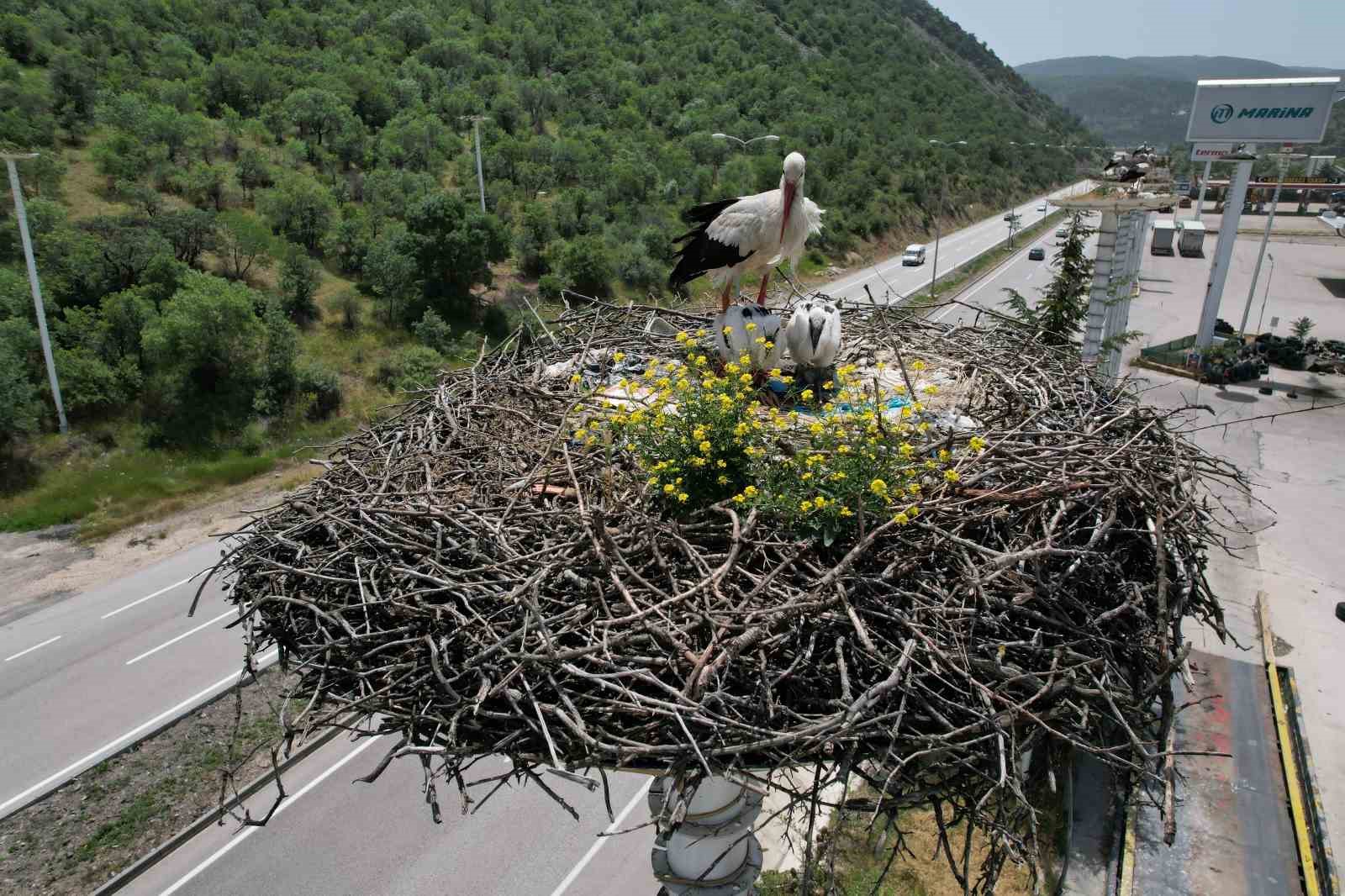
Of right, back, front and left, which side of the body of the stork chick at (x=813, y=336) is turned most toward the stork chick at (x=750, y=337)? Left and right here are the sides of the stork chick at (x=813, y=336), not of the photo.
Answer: right

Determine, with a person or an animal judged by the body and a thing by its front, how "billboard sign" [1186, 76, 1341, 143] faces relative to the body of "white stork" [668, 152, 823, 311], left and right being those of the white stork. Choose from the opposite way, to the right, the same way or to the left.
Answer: to the right

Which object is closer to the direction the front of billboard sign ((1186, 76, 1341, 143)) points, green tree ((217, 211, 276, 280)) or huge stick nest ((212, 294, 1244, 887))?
the huge stick nest

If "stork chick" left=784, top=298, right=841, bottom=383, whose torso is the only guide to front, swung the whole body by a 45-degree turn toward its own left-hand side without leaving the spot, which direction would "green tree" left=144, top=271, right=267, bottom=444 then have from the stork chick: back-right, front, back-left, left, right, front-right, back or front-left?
back

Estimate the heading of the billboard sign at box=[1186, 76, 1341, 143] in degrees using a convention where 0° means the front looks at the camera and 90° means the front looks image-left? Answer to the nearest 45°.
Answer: approximately 0°

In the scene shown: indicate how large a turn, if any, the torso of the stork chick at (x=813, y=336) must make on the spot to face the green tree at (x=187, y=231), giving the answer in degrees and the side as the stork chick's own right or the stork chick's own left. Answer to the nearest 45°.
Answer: approximately 135° to the stork chick's own right

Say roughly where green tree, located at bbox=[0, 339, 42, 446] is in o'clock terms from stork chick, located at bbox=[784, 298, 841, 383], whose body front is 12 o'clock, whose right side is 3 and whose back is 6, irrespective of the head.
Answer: The green tree is roughly at 4 o'clock from the stork chick.

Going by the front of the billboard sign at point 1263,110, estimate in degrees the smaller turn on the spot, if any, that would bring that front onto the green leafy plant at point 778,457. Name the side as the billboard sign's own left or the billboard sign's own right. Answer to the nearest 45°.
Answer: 0° — it already faces it

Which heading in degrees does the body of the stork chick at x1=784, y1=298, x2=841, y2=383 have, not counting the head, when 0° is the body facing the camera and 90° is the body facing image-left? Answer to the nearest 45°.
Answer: approximately 0°

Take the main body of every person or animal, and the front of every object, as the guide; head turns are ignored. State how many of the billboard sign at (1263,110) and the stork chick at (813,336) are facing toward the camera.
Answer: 2

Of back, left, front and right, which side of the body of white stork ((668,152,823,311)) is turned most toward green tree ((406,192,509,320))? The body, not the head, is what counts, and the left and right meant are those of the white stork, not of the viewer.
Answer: back

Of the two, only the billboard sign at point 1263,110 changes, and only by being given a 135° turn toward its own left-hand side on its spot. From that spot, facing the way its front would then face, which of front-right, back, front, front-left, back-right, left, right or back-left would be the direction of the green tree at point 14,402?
back
